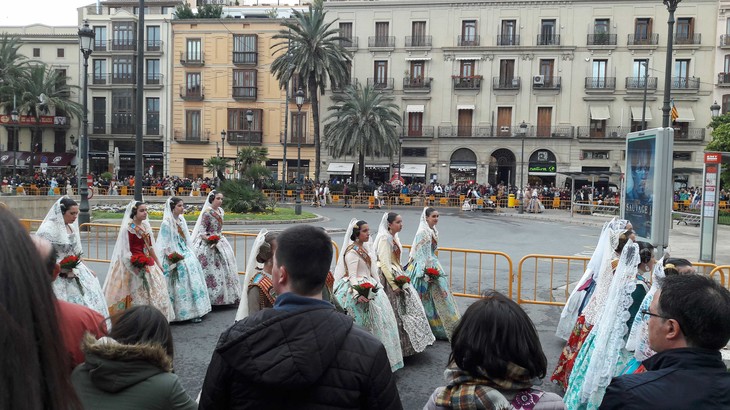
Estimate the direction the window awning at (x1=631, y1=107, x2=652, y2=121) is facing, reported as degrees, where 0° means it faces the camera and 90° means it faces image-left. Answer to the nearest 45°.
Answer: approximately 0°

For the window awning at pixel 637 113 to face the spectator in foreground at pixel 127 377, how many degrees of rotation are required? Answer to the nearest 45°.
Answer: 0° — it already faces them

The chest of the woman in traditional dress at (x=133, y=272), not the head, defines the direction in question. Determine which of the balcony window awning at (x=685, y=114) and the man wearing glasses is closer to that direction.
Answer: the man wearing glasses

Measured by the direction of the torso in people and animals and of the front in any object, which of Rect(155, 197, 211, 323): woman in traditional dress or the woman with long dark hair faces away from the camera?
the woman with long dark hair

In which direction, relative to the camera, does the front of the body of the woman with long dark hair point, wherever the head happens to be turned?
away from the camera

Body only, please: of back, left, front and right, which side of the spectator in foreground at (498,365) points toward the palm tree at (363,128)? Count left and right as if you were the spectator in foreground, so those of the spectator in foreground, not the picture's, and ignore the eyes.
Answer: front

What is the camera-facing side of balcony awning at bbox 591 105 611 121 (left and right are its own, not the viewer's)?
front

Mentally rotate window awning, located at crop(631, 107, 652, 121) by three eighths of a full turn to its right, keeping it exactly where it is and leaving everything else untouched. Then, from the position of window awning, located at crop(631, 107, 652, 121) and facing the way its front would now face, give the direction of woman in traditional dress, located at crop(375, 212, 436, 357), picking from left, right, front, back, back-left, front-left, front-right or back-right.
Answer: back-left

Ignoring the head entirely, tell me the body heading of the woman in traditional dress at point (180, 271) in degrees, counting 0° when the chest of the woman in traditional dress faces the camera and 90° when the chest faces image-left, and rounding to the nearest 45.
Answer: approximately 315°

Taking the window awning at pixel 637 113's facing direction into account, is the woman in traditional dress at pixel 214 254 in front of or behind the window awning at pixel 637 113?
in front

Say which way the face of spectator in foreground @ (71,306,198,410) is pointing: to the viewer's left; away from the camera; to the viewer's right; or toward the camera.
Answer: away from the camera

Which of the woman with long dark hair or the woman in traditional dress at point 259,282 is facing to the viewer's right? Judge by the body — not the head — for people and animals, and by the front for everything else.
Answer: the woman in traditional dress

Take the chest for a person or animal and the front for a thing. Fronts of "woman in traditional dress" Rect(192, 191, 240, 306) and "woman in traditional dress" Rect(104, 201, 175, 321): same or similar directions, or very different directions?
same or similar directions

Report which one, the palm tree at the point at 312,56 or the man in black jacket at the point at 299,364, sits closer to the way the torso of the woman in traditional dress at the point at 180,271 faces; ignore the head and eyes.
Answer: the man in black jacket

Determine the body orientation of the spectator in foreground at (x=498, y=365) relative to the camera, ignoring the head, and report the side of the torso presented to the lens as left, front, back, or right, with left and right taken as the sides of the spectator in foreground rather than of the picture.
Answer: back

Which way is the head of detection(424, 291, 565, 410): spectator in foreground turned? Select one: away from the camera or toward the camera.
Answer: away from the camera
